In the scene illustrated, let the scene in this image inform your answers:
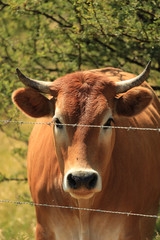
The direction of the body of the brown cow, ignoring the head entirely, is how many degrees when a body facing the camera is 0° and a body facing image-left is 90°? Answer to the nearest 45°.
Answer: approximately 0°
